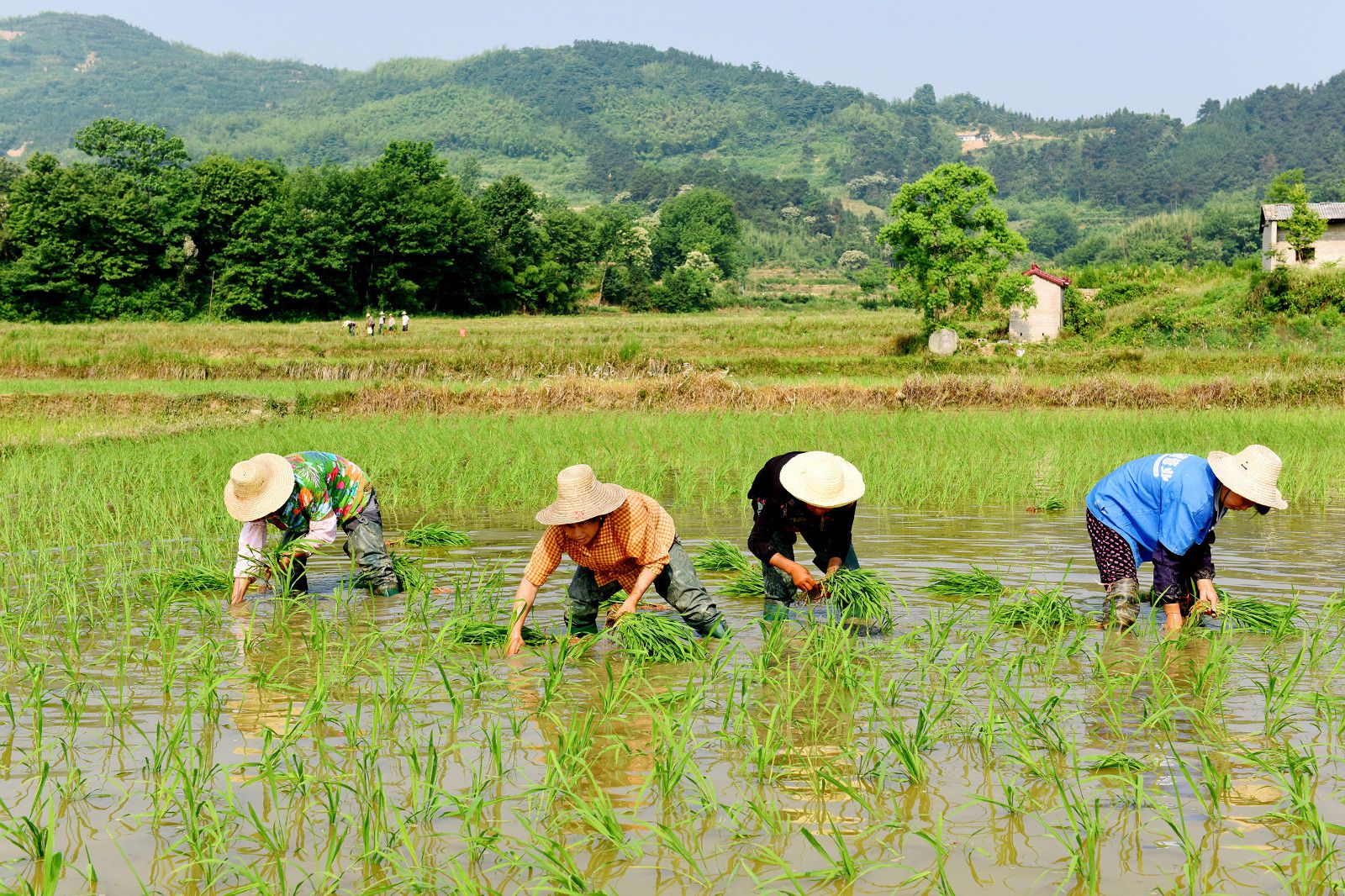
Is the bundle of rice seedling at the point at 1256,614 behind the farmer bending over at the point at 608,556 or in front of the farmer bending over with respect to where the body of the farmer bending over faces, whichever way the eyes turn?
behind

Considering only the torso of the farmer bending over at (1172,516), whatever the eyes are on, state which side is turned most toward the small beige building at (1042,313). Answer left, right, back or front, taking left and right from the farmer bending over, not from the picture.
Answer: left

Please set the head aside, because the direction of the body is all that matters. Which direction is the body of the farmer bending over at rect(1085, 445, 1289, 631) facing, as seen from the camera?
to the viewer's right

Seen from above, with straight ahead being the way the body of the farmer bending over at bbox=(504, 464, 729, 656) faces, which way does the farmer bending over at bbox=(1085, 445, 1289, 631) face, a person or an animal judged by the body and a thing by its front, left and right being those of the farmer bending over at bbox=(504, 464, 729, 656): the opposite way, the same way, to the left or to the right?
to the left

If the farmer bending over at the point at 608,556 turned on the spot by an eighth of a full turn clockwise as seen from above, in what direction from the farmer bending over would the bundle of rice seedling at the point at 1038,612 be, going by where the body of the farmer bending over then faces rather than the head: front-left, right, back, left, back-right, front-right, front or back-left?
back

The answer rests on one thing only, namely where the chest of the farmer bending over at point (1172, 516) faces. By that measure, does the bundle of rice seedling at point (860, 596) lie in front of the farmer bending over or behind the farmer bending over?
behind

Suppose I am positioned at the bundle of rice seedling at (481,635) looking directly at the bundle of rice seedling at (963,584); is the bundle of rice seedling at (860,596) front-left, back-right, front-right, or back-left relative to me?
front-right

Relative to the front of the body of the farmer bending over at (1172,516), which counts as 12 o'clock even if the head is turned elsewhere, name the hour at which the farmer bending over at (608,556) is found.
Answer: the farmer bending over at (608,556) is roughly at 5 o'clock from the farmer bending over at (1172,516).

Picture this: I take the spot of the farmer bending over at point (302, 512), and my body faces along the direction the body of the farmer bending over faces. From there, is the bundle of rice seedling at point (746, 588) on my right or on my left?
on my left

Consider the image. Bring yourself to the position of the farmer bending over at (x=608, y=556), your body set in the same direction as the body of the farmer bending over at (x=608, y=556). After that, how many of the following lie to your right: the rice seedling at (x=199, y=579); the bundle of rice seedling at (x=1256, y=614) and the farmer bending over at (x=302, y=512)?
2

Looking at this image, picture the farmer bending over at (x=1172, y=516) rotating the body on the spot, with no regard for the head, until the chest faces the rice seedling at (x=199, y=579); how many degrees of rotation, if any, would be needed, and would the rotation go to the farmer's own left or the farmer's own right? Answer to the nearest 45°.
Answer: approximately 180°

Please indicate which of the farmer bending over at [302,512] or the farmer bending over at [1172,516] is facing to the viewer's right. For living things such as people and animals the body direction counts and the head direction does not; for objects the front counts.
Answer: the farmer bending over at [1172,516]

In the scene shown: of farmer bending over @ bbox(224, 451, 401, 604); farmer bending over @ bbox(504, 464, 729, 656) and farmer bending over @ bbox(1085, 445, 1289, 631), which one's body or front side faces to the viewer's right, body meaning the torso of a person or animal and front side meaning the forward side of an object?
farmer bending over @ bbox(1085, 445, 1289, 631)

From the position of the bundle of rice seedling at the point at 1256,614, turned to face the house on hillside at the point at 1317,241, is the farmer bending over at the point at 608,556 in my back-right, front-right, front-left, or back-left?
back-left

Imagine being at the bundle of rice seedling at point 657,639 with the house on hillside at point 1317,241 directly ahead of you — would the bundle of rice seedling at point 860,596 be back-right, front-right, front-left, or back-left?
front-right

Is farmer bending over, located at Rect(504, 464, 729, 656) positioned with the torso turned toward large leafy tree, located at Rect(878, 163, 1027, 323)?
no

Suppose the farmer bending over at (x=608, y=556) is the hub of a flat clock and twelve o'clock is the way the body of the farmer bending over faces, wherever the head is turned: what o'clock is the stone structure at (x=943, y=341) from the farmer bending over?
The stone structure is roughly at 5 o'clock from the farmer bending over.

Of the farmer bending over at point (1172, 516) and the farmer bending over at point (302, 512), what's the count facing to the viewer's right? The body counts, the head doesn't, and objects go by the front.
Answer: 1

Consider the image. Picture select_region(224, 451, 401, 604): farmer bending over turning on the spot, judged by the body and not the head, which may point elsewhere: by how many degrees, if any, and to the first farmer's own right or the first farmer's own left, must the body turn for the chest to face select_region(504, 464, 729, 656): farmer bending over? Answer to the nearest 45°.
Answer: approximately 90° to the first farmer's own left
